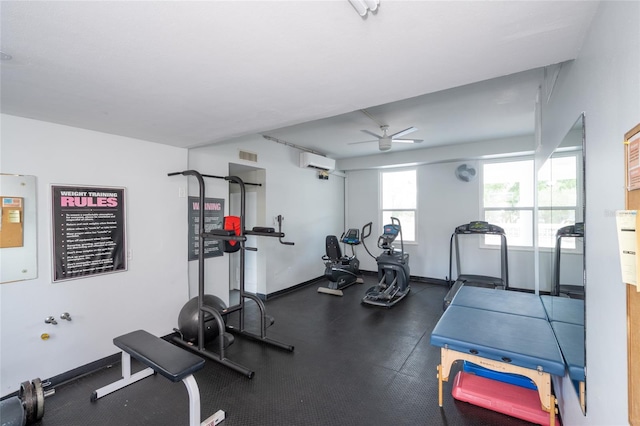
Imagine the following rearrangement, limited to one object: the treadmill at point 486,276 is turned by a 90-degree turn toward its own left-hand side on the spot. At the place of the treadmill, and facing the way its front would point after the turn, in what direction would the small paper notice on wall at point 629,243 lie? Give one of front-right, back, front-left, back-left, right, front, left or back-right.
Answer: left

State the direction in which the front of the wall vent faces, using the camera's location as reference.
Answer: facing the viewer and to the right of the viewer

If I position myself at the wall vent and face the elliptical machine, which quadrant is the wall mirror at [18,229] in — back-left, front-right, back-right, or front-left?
back-right

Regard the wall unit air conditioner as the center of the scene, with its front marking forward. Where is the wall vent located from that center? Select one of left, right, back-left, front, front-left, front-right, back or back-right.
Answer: right

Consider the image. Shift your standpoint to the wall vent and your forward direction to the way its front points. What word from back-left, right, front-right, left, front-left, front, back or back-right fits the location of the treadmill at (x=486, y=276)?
front-left

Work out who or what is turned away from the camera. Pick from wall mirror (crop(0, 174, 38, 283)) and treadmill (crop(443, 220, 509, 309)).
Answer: the treadmill

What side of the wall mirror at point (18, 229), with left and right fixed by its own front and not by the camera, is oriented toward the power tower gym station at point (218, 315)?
left

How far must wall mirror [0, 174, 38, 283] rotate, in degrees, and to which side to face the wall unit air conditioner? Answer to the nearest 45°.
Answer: approximately 45° to its left

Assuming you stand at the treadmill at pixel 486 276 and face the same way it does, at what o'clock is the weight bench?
The weight bench is roughly at 7 o'clock from the treadmill.

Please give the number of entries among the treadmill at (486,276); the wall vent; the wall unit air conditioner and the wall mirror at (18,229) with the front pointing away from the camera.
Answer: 1

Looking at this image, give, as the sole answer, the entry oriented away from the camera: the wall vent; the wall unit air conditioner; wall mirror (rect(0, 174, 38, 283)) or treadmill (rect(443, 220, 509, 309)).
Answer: the treadmill

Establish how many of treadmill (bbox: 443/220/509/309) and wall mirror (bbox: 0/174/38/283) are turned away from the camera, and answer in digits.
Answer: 1

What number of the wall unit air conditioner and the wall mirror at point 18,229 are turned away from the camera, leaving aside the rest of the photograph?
0

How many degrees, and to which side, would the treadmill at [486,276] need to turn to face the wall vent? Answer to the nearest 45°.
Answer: approximately 135° to its left
